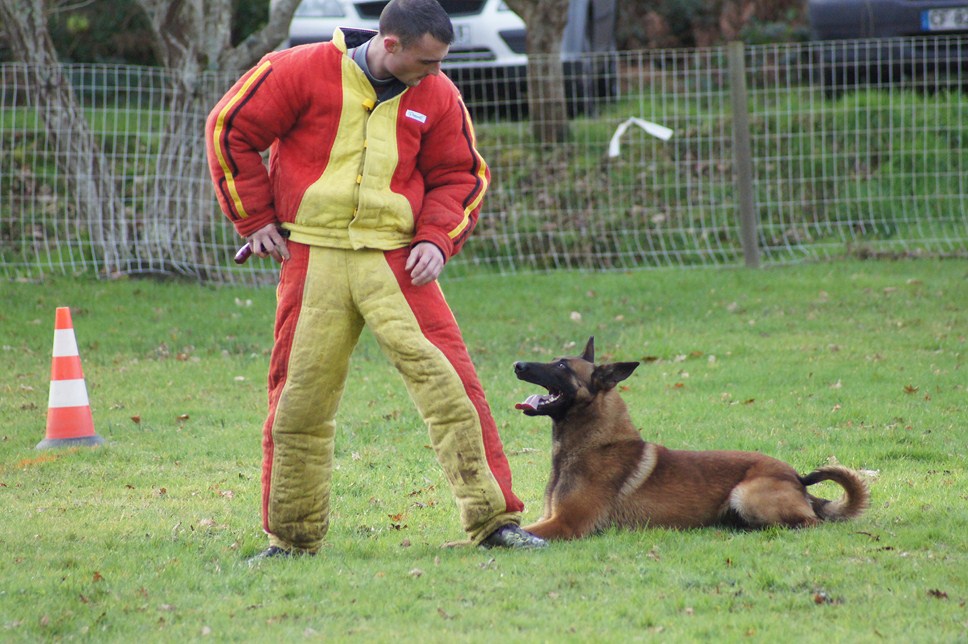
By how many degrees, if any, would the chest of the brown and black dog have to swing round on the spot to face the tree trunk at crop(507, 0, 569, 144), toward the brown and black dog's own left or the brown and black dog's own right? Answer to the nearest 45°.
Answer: approximately 90° to the brown and black dog's own right

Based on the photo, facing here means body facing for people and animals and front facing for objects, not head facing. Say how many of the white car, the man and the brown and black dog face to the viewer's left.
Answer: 1

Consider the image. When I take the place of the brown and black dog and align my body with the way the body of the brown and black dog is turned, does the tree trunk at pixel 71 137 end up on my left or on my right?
on my right

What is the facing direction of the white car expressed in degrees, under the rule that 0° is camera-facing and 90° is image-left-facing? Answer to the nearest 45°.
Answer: approximately 0°

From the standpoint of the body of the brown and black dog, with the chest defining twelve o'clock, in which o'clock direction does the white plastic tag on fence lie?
The white plastic tag on fence is roughly at 3 o'clock from the brown and black dog.

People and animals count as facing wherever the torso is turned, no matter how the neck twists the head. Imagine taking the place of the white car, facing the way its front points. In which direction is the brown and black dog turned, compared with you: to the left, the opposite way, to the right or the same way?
to the right

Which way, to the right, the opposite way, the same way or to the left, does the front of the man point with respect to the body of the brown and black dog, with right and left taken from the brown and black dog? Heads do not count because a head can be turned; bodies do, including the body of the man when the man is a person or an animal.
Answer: to the left

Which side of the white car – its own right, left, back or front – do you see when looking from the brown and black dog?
front

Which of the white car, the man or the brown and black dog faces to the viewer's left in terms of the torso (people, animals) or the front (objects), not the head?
the brown and black dog

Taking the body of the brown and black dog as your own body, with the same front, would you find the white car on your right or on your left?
on your right

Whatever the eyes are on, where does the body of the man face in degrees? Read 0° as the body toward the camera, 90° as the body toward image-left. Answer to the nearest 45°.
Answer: approximately 0°

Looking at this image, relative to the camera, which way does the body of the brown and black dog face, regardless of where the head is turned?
to the viewer's left
